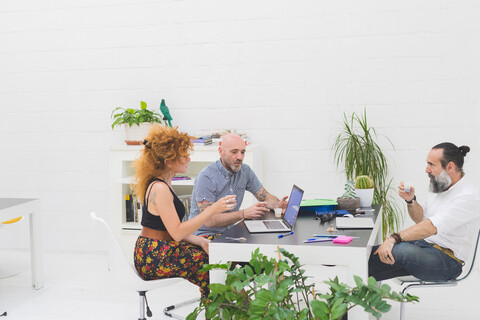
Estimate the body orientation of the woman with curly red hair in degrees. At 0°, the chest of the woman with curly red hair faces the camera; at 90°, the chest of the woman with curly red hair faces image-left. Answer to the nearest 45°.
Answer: approximately 270°

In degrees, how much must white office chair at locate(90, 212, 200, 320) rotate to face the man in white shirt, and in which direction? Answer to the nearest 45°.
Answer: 0° — it already faces them

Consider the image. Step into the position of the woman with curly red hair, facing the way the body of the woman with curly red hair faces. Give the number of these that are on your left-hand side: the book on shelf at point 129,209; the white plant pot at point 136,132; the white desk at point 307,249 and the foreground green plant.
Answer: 2

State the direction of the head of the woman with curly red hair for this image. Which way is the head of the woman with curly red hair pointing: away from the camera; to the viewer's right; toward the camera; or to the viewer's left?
to the viewer's right

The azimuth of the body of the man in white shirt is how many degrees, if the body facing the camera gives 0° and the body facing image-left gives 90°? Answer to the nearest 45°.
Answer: approximately 90°

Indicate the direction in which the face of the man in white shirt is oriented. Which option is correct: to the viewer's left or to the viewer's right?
to the viewer's left

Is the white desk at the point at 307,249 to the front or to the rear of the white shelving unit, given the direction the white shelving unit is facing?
to the front

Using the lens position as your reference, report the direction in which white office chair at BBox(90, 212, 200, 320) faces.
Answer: facing to the right of the viewer

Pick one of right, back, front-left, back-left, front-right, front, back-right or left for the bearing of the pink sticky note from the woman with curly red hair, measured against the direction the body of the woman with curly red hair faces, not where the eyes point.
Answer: front-right
